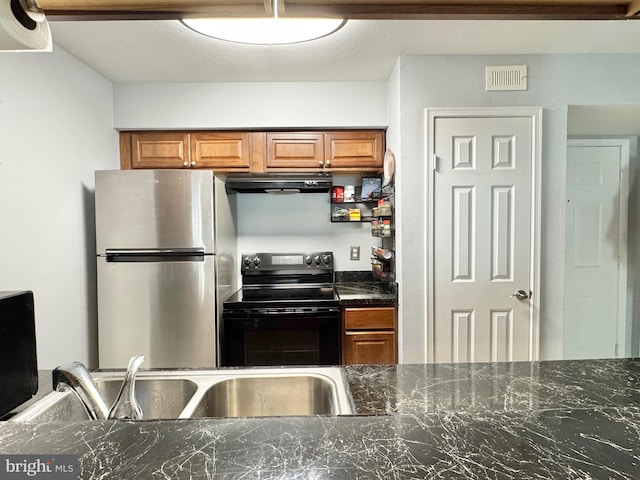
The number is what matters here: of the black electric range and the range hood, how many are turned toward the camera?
2

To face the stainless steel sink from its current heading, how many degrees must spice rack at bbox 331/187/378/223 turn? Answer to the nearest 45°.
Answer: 0° — it already faces it

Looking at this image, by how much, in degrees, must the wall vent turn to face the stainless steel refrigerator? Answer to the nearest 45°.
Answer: approximately 45° to its right

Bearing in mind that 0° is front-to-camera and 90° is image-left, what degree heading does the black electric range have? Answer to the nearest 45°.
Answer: approximately 0°

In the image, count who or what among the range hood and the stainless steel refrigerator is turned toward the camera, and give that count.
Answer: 2
